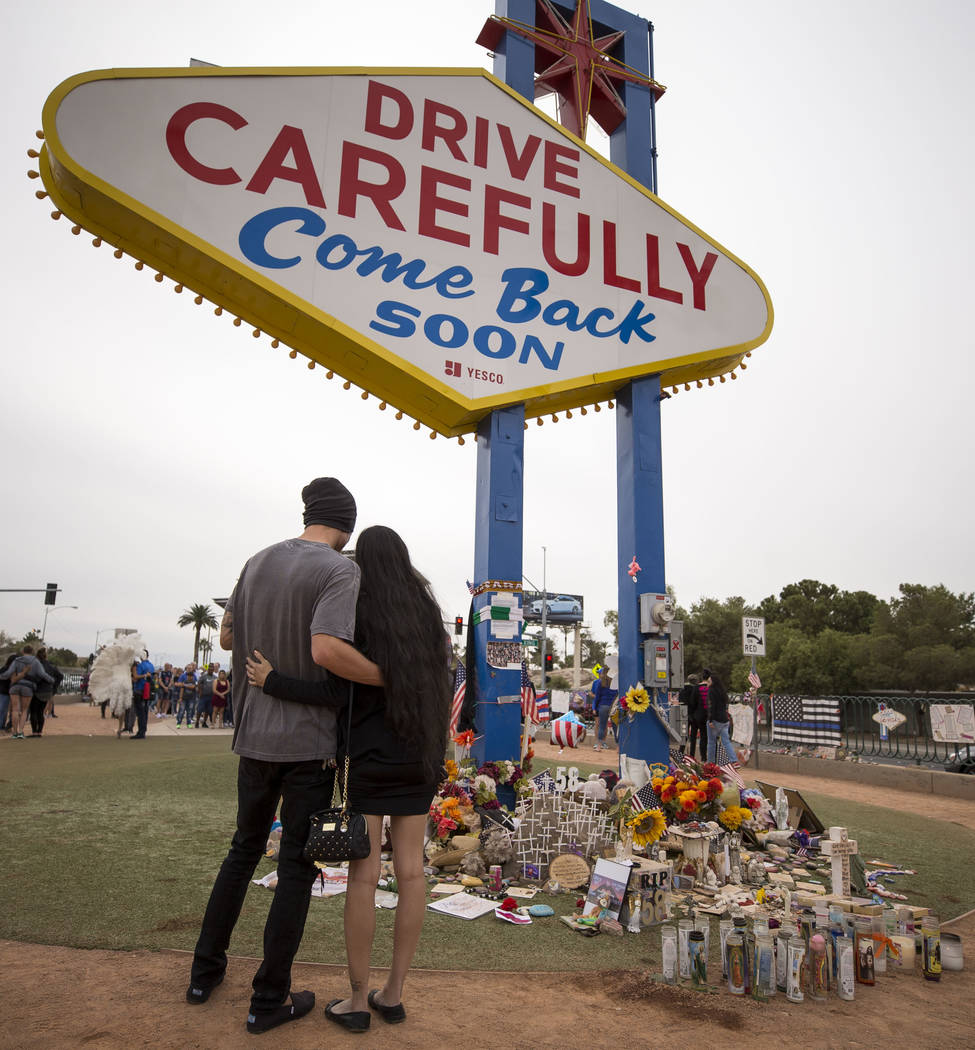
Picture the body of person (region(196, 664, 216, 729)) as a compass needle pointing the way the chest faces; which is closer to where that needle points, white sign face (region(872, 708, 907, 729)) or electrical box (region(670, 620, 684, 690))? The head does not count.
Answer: the electrical box

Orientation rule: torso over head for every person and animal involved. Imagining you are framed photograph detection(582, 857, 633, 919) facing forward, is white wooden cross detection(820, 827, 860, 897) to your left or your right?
on your left

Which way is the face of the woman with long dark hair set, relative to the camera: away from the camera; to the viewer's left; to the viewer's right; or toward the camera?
away from the camera

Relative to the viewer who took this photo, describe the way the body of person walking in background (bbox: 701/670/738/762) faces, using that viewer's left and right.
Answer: facing to the left of the viewer

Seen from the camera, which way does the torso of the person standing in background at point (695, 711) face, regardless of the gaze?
away from the camera

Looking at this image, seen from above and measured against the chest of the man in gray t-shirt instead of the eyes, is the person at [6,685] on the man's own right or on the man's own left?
on the man's own left

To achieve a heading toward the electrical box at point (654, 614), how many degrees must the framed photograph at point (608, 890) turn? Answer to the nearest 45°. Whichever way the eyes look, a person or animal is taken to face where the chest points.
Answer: approximately 180°
